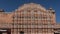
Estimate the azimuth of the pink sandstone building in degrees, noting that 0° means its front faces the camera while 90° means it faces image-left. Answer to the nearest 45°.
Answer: approximately 0°
